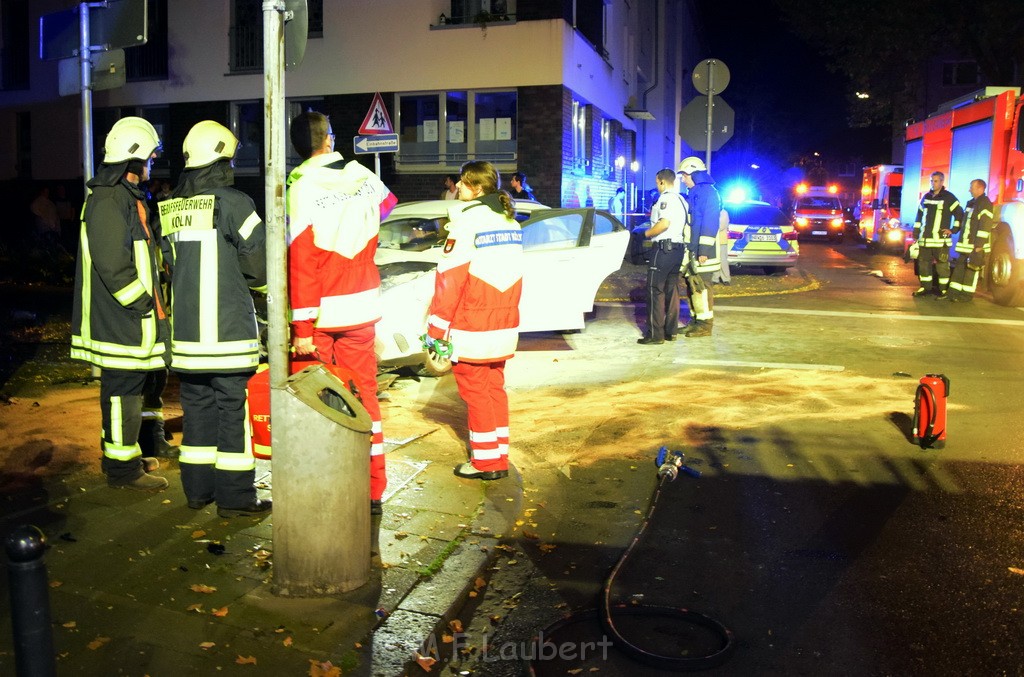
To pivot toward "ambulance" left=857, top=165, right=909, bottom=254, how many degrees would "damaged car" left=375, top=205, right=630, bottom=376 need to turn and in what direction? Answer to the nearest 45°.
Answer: approximately 180°

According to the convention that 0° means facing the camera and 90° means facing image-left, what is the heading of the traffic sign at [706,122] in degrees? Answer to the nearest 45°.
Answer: approximately 180°

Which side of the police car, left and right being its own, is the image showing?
back

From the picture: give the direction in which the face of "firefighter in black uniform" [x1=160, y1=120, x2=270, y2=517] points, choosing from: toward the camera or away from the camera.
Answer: away from the camera

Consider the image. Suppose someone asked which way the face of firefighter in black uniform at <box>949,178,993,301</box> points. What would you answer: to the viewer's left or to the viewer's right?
to the viewer's left

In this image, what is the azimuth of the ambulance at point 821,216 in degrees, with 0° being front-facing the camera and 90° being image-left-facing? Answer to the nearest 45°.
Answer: approximately 0°

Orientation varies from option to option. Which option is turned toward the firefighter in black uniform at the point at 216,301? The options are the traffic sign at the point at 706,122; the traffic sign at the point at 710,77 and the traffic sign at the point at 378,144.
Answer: the traffic sign at the point at 378,144

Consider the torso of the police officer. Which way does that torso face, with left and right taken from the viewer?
facing to the left of the viewer

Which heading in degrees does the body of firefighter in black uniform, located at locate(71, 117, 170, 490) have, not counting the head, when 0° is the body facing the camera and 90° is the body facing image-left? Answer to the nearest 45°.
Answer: approximately 270°

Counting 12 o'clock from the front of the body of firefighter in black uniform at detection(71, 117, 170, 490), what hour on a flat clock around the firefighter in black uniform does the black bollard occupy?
The black bollard is roughly at 3 o'clock from the firefighter in black uniform.
